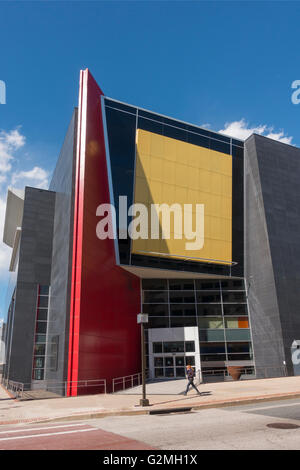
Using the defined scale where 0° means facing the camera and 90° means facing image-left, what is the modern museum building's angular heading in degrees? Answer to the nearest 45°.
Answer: approximately 315°
